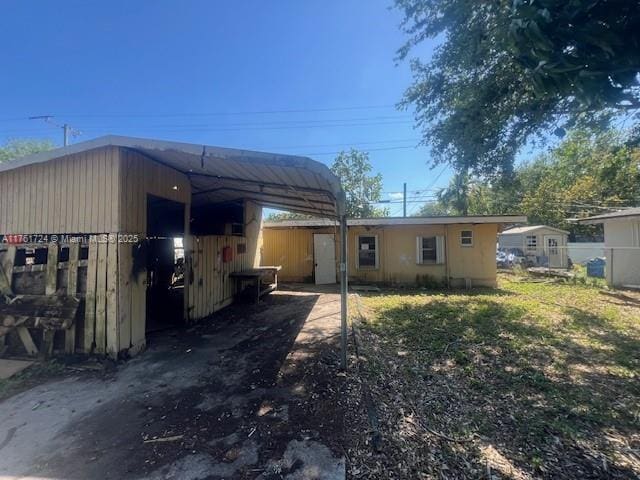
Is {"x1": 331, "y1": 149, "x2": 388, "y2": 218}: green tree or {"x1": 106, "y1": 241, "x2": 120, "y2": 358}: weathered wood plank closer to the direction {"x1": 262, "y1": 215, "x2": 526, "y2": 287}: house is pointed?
the weathered wood plank

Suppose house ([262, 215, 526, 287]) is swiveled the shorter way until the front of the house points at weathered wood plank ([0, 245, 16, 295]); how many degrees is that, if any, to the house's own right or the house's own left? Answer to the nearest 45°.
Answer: approximately 45° to the house's own right

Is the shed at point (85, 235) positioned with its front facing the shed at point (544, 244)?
no

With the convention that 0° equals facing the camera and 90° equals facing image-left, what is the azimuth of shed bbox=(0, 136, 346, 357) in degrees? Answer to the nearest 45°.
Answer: approximately 315°

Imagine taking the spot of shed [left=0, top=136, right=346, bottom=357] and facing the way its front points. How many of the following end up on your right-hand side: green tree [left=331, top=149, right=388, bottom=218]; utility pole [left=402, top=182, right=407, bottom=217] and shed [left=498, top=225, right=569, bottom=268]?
0

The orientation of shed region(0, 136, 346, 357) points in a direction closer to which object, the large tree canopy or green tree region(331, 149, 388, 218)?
the large tree canopy

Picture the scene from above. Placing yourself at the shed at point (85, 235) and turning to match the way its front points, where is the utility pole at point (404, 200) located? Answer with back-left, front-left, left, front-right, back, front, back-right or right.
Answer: left

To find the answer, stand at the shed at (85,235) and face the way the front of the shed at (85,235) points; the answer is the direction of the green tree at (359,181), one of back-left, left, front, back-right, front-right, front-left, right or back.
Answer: left

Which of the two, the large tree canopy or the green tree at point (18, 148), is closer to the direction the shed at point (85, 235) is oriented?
the large tree canopy

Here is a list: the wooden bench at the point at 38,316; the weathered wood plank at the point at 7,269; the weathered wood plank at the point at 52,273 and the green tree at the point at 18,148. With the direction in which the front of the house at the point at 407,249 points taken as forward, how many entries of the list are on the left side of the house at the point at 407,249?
0

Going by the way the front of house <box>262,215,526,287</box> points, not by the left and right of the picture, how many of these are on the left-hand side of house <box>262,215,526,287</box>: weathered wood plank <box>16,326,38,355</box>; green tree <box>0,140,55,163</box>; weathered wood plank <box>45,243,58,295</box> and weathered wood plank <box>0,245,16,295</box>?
0

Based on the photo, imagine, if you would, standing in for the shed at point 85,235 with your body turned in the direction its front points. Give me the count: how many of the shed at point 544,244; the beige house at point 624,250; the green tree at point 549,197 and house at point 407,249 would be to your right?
0

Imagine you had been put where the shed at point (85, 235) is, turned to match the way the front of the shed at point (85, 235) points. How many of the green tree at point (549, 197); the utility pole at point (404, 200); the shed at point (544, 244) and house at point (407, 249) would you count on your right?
0

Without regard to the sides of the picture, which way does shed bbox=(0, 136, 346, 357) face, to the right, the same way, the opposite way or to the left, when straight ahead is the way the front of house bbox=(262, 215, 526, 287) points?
to the left

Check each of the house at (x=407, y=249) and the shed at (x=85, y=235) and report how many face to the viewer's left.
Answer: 0

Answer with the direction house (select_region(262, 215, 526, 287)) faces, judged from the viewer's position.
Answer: facing the viewer

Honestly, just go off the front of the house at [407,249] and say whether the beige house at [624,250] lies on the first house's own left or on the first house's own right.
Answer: on the first house's own left

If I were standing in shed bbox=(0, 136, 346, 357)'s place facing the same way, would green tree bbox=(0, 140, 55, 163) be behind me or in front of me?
behind

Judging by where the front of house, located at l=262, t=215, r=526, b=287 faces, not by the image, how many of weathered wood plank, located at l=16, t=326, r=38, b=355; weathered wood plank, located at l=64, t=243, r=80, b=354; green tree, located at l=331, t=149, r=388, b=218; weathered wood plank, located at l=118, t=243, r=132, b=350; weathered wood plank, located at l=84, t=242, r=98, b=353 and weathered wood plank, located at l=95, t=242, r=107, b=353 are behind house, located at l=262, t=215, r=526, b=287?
1
